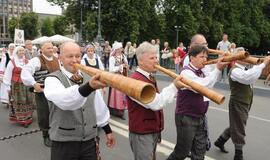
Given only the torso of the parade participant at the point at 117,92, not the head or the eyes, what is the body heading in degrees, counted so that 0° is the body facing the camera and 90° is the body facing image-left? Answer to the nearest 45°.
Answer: approximately 315°

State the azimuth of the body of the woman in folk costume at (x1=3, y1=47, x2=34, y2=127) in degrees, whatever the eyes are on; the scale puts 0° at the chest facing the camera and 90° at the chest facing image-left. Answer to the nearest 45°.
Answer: approximately 315°

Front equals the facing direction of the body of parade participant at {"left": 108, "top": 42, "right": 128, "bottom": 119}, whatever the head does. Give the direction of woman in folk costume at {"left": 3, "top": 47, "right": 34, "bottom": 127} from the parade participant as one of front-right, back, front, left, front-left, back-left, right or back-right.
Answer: back-right

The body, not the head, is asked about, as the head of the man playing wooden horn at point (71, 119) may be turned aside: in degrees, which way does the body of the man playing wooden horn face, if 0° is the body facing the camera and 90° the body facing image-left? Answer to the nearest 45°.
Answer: approximately 315°

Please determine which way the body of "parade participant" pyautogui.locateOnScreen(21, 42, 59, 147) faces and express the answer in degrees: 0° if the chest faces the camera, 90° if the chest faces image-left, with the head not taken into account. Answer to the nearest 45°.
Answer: approximately 315°
